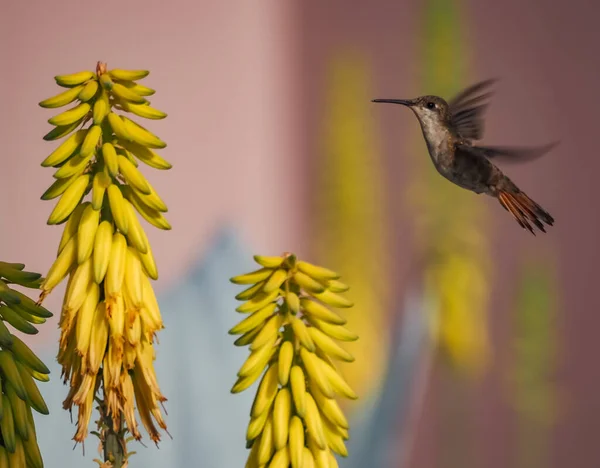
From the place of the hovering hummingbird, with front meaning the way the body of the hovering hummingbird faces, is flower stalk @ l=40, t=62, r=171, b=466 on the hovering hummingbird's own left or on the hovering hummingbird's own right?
on the hovering hummingbird's own left

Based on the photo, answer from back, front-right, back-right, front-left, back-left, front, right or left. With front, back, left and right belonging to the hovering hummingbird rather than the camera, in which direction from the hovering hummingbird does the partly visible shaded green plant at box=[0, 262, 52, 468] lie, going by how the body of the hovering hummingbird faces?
front-left

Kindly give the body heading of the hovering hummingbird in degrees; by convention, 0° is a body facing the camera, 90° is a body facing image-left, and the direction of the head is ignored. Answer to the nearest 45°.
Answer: approximately 90°
